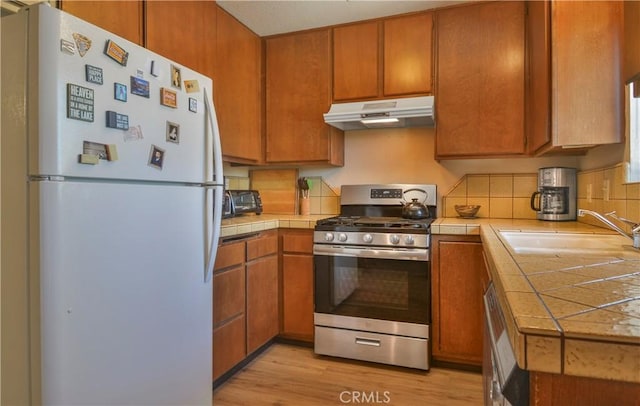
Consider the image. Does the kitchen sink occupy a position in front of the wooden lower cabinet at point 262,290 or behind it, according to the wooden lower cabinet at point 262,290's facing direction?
in front

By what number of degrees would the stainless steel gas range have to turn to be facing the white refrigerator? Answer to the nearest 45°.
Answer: approximately 45° to its right

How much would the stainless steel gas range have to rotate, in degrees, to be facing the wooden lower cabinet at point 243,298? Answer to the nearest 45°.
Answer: approximately 90° to its right

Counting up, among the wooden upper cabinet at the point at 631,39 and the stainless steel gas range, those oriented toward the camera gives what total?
1

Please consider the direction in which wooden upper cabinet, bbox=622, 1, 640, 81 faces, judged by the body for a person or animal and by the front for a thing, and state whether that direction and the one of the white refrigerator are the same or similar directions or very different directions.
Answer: very different directions

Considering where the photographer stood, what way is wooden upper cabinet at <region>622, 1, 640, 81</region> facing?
facing to the left of the viewer

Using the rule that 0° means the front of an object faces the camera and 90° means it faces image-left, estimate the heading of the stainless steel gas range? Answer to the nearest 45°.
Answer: approximately 0°
